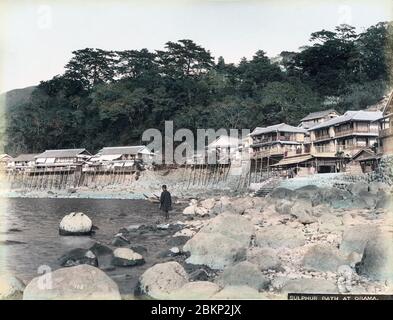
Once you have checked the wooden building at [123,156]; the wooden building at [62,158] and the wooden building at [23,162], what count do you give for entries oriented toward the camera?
3

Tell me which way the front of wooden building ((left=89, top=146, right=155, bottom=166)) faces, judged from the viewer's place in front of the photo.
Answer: facing the viewer

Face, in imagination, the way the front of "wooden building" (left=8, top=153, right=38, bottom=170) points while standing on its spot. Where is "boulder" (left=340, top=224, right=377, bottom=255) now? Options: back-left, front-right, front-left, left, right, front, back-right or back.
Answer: front-left

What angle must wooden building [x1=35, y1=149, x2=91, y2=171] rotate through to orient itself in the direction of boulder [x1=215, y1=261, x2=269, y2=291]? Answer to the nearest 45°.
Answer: approximately 45° to its left

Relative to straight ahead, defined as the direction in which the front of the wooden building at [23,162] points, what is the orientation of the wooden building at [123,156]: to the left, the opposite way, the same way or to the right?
the same way

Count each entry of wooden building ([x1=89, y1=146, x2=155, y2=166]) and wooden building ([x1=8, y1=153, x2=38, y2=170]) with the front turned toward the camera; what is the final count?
2

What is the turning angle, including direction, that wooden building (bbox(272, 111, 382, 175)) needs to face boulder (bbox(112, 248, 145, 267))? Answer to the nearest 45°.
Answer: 0° — it already faces it

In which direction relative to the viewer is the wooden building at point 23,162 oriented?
toward the camera

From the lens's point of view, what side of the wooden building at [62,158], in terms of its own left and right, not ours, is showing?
front

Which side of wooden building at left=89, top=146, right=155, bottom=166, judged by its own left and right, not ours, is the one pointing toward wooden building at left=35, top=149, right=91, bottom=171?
right

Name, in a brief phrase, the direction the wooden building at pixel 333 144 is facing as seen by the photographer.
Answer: facing the viewer and to the left of the viewer

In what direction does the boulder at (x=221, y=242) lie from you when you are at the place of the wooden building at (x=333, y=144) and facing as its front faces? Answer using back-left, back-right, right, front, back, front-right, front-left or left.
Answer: front

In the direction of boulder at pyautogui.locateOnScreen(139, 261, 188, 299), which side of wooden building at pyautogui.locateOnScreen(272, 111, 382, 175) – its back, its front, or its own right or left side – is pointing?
front
